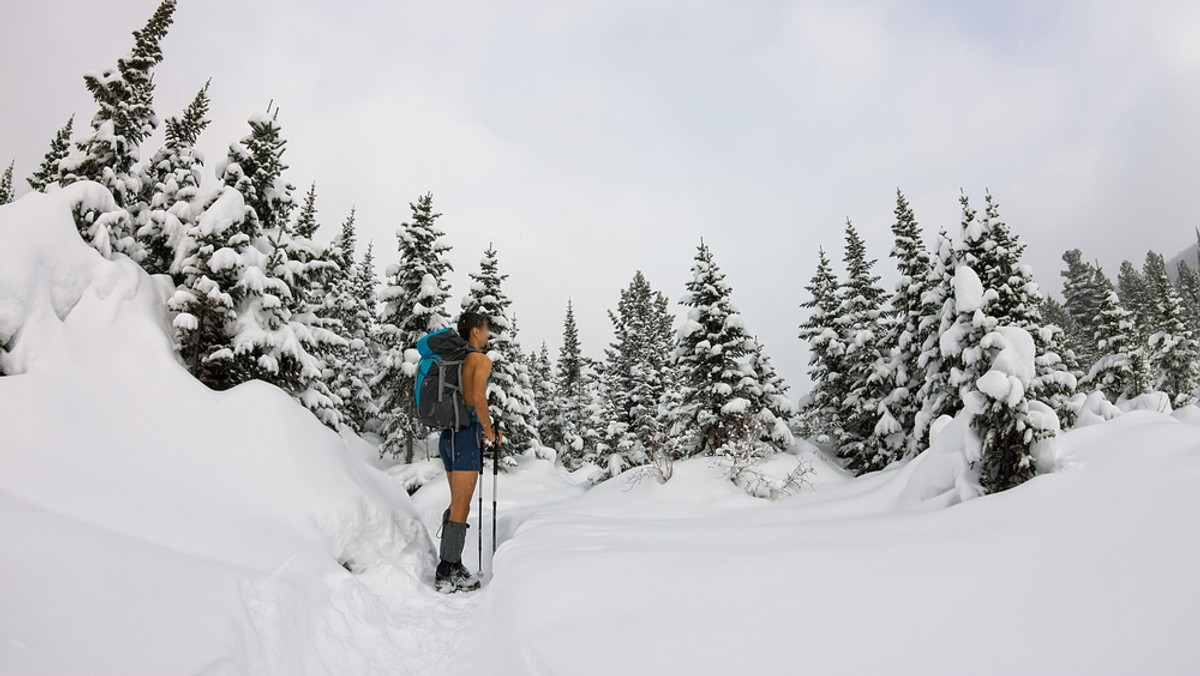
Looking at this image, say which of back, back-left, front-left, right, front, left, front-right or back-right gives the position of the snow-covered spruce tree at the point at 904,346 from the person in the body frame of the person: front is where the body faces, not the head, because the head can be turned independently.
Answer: front-left

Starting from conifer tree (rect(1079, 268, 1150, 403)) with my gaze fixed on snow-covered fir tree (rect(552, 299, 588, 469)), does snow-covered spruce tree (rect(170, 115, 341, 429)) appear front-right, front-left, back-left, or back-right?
front-left

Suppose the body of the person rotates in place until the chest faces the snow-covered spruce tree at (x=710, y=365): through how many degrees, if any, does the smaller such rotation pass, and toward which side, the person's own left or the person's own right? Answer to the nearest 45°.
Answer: approximately 45° to the person's own left

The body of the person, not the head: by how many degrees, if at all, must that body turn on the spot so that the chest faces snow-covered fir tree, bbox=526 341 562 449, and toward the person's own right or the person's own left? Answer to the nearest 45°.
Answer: approximately 90° to the person's own left

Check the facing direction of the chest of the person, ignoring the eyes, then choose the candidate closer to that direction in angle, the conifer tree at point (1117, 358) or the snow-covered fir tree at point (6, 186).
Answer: the conifer tree

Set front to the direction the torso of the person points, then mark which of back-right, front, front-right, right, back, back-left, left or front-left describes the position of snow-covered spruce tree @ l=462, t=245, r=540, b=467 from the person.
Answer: left

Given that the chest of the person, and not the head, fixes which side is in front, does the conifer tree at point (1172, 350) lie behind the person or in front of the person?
in front

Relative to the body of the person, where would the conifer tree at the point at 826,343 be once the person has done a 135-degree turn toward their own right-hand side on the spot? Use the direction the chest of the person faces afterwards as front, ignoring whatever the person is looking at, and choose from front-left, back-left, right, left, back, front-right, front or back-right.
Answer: back

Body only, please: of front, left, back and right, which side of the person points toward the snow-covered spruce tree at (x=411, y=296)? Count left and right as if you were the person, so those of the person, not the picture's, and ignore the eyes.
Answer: left

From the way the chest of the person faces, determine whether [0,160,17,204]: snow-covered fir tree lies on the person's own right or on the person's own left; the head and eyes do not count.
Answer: on the person's own left

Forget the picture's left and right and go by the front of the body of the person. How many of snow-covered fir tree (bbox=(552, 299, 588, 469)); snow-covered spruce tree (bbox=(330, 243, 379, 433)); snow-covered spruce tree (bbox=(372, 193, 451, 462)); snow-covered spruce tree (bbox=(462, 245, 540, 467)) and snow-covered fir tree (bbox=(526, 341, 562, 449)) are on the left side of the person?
5

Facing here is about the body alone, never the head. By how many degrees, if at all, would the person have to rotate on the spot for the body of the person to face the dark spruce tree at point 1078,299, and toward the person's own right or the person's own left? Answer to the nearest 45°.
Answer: approximately 45° to the person's own left

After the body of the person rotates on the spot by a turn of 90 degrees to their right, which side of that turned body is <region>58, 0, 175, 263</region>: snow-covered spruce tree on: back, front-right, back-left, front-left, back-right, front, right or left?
back-right

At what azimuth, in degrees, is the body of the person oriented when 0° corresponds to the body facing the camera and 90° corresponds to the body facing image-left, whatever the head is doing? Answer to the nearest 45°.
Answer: approximately 270°

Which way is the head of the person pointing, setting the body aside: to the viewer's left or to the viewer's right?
to the viewer's right
